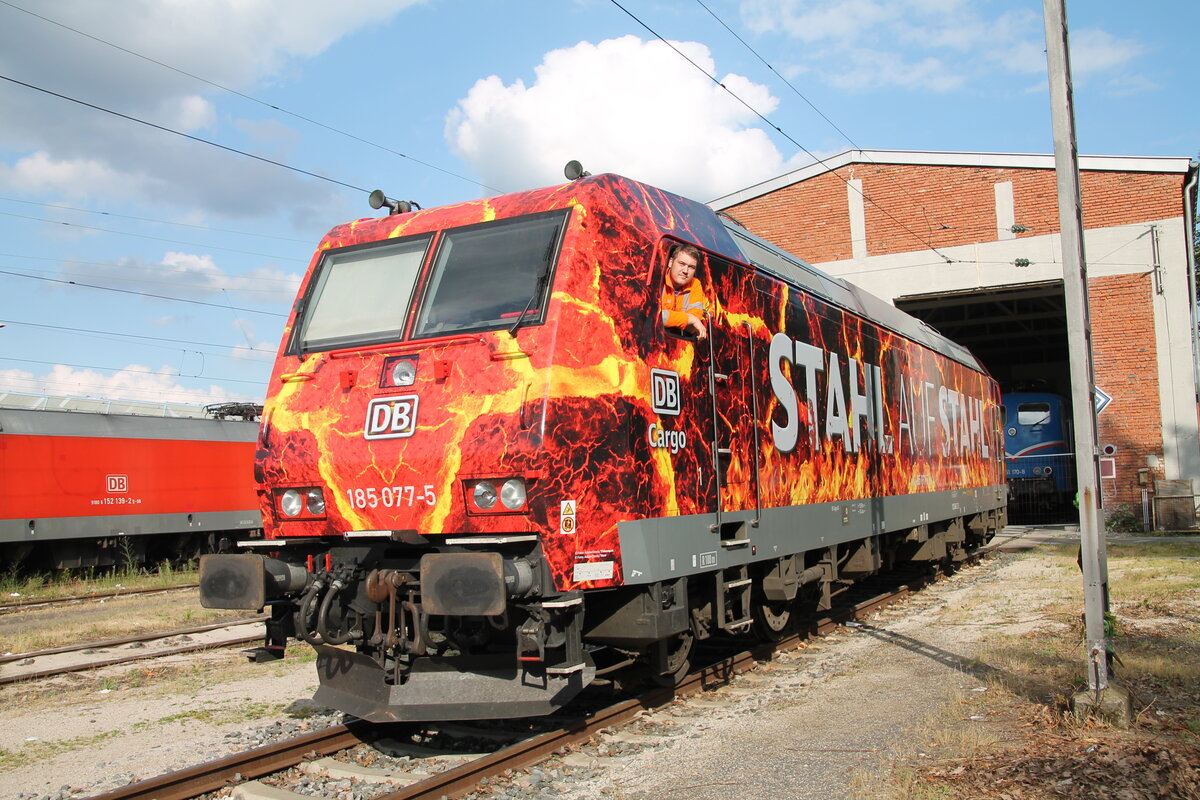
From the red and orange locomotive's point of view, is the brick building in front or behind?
behind

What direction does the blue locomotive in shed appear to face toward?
toward the camera

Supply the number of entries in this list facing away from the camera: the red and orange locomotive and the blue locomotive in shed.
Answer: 0

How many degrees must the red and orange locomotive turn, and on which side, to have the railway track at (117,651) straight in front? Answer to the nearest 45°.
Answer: approximately 90° to its right

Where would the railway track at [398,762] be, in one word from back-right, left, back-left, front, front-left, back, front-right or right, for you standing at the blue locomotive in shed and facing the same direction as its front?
front

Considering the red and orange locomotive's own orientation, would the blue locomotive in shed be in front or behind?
behind

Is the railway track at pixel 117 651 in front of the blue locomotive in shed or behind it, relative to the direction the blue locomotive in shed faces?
in front

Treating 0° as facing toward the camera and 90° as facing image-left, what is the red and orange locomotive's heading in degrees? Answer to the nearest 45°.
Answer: approximately 45°
